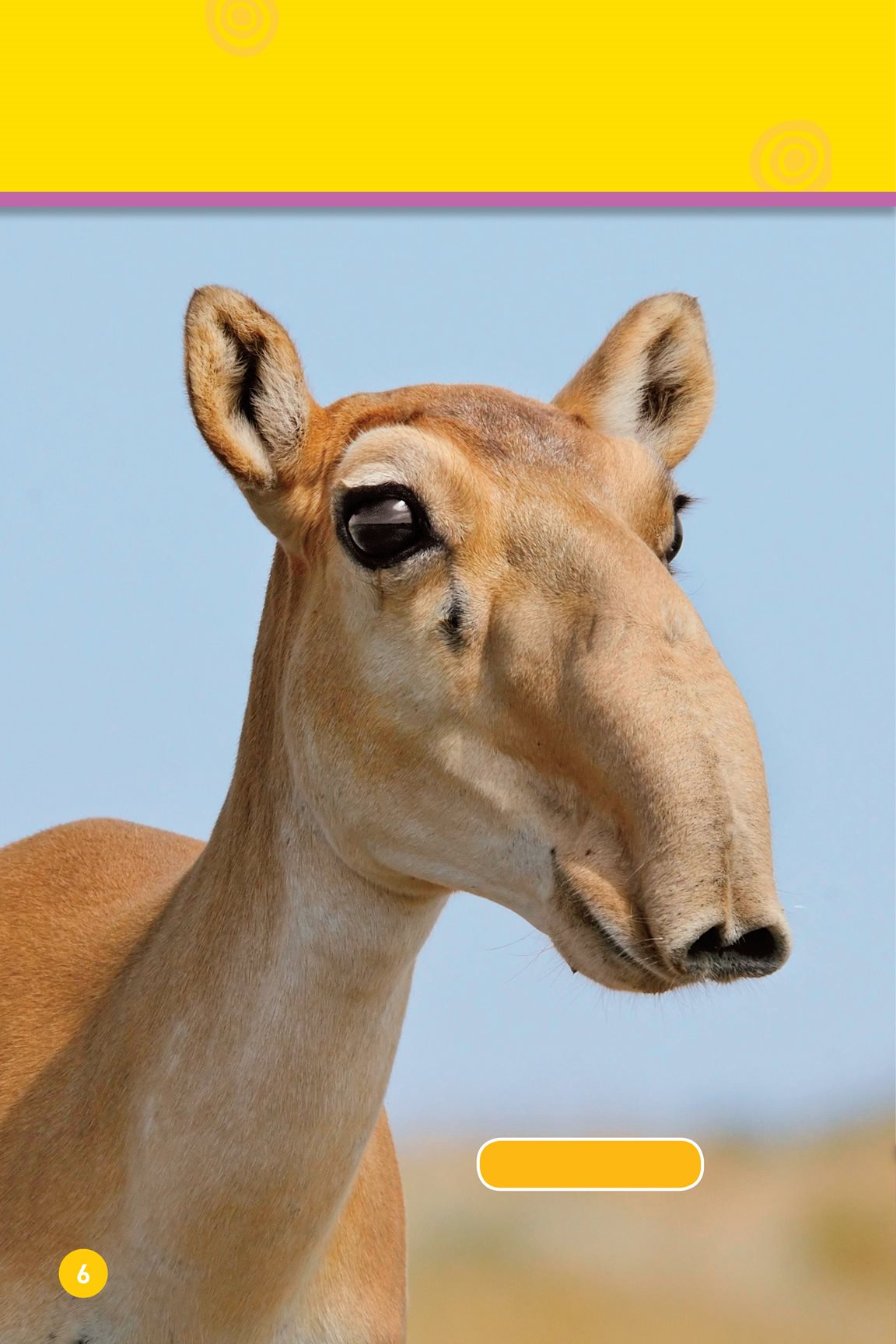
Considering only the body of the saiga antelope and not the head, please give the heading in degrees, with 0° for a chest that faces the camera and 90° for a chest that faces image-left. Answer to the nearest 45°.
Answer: approximately 315°
